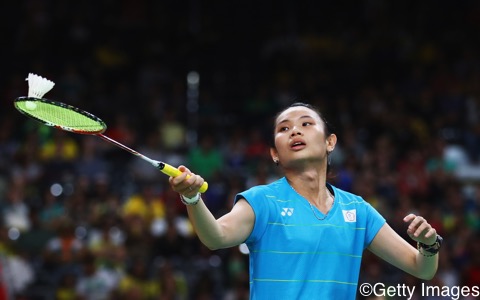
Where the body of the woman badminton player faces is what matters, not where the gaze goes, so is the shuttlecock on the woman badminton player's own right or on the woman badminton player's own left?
on the woman badminton player's own right

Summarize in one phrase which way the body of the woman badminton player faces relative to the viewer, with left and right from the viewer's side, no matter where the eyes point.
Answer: facing the viewer
